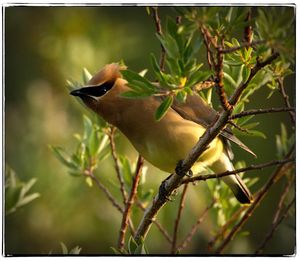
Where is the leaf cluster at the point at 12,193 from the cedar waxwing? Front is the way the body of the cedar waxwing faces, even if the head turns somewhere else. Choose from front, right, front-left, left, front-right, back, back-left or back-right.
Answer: front

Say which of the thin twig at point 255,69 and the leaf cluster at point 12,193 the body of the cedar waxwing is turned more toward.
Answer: the leaf cluster

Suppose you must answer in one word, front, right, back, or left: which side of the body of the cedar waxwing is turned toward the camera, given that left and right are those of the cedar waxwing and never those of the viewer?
left

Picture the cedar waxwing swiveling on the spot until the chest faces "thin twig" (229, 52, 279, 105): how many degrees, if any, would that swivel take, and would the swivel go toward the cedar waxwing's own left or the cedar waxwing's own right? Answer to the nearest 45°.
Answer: approximately 135° to the cedar waxwing's own left
